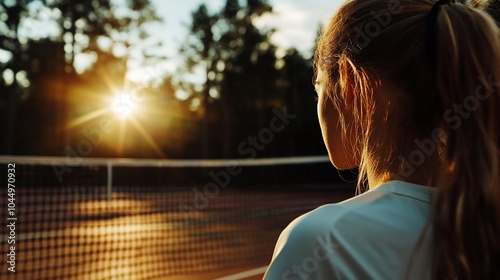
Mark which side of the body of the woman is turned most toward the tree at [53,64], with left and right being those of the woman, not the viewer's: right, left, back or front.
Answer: front

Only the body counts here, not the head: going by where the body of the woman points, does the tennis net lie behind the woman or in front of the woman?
in front

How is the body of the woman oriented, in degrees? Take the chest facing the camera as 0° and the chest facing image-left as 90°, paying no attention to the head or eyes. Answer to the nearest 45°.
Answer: approximately 135°

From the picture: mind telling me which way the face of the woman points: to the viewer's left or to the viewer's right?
to the viewer's left
